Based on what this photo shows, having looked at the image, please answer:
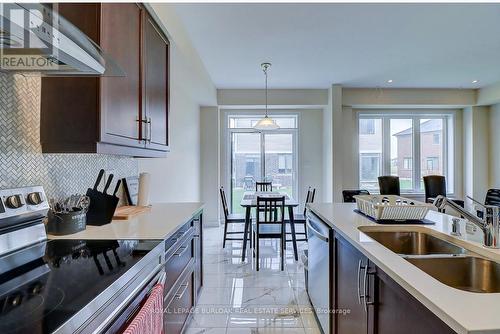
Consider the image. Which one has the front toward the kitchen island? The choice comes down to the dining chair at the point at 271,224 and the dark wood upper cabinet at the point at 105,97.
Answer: the dark wood upper cabinet

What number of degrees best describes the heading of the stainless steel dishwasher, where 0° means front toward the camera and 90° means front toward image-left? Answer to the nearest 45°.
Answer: approximately 90°

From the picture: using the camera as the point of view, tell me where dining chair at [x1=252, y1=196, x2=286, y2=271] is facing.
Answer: facing away from the viewer

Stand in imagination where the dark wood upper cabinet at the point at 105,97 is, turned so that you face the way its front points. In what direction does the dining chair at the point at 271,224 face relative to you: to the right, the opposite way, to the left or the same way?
to the left

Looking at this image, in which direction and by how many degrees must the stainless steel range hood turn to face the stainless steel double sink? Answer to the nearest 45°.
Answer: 0° — it already faces it

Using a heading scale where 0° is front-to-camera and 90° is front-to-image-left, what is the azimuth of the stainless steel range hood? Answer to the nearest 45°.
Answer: approximately 315°

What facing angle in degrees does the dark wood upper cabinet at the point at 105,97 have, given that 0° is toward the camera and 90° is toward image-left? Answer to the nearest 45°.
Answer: approximately 315°

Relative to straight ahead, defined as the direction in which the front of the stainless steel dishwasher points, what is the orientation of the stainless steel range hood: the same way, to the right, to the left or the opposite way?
the opposite way

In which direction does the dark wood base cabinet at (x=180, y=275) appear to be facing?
to the viewer's right
